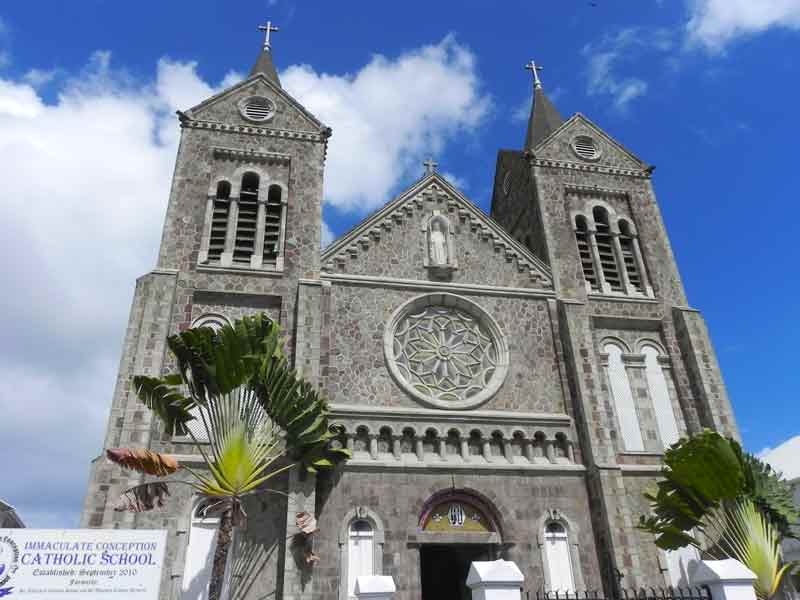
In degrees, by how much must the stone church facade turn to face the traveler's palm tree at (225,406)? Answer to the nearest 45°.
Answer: approximately 45° to its right

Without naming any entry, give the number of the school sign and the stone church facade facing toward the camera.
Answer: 2

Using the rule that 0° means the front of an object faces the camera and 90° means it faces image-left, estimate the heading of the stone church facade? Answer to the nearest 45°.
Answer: approximately 0°

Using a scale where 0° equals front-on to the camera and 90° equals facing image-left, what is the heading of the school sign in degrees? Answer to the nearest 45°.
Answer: approximately 0°

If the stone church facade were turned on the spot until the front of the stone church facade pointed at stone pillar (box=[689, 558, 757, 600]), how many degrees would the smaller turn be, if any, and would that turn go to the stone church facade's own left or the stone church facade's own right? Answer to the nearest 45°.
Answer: approximately 45° to the stone church facade's own left

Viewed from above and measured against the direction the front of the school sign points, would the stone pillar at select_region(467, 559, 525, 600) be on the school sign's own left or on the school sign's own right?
on the school sign's own left

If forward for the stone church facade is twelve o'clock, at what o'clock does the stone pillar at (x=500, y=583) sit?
The stone pillar is roughly at 12 o'clock from the stone church facade.

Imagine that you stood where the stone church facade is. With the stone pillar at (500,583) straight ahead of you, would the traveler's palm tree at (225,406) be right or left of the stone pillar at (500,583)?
right
